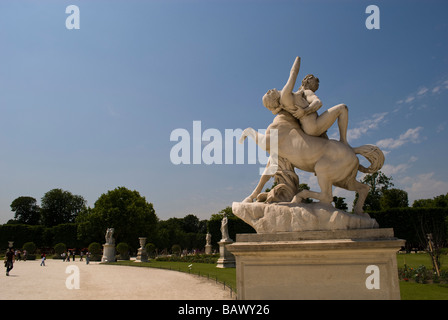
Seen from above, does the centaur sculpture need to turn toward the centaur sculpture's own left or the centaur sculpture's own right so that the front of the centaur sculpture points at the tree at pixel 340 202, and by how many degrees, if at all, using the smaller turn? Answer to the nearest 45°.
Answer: approximately 90° to the centaur sculpture's own right

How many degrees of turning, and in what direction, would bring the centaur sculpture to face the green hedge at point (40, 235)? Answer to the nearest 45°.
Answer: approximately 45° to its right

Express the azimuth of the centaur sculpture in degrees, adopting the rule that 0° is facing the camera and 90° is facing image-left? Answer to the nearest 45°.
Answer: approximately 90°

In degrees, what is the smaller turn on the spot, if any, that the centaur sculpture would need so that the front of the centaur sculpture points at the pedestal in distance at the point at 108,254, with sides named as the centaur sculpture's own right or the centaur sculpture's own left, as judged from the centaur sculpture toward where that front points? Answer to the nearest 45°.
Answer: approximately 45° to the centaur sculpture's own right

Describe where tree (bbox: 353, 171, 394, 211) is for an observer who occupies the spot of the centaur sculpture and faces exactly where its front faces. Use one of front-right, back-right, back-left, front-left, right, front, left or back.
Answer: right

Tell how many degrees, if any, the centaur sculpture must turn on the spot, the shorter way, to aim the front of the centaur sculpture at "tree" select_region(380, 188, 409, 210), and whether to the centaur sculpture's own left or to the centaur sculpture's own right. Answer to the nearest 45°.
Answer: approximately 90° to the centaur sculpture's own right

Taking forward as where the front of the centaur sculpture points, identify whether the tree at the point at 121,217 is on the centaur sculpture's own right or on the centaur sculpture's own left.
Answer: on the centaur sculpture's own right

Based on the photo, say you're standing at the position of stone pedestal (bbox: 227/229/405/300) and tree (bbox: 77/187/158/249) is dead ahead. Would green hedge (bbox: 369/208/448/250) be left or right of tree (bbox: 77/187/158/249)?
right

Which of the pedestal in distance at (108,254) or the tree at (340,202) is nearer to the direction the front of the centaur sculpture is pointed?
the pedestal in distance

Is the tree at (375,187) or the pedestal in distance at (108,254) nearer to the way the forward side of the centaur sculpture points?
the pedestal in distance
